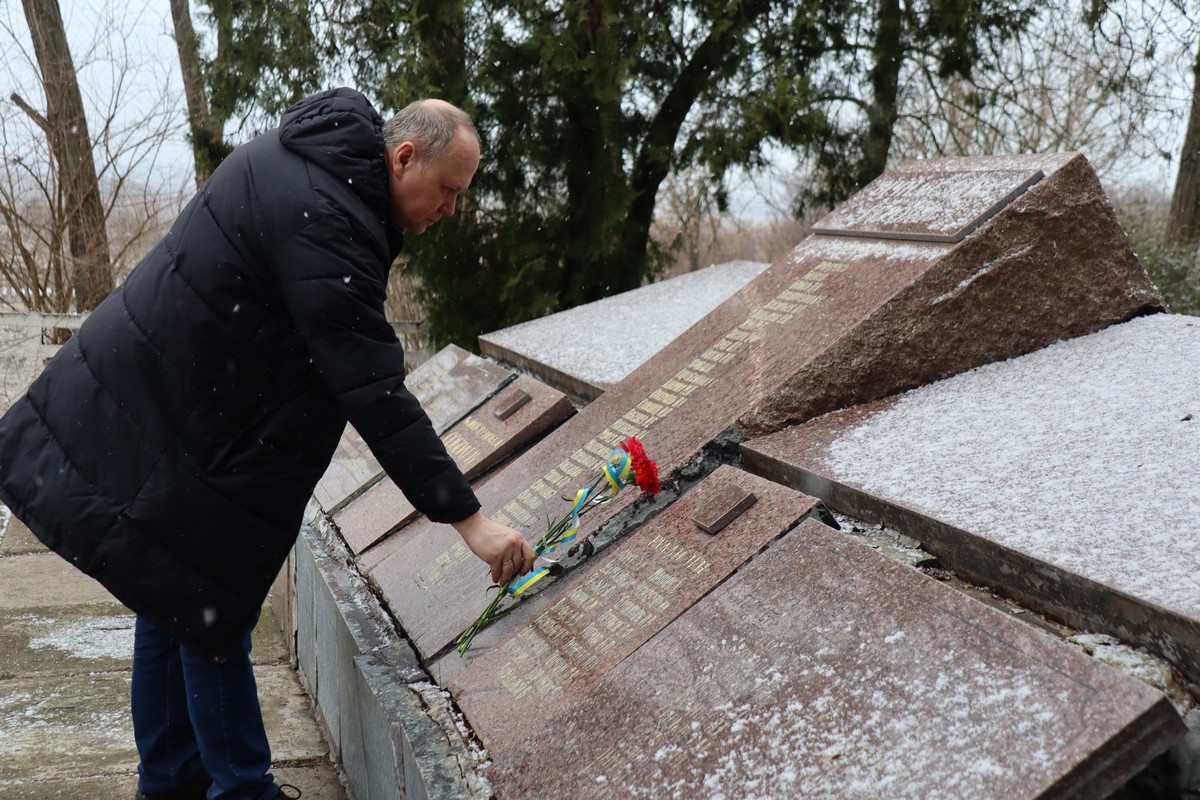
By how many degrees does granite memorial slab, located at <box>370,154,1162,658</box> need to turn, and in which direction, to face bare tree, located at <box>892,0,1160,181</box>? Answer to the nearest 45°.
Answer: approximately 135° to its right

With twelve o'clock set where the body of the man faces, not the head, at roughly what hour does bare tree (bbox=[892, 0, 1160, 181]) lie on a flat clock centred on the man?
The bare tree is roughly at 11 o'clock from the man.

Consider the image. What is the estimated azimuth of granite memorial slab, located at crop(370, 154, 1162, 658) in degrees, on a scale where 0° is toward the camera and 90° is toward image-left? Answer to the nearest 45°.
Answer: approximately 45°

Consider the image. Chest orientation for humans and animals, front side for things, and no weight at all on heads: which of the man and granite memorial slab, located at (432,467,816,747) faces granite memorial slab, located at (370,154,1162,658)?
the man

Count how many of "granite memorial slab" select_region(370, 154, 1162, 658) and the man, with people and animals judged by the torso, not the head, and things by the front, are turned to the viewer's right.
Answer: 1

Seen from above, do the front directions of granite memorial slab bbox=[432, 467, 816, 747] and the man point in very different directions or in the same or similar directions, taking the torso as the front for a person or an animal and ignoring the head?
very different directions

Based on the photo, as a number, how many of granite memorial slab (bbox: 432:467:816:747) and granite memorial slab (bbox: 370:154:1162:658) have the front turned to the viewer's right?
0

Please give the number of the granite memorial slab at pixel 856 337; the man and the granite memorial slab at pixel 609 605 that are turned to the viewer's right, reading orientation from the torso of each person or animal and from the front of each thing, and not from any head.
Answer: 1

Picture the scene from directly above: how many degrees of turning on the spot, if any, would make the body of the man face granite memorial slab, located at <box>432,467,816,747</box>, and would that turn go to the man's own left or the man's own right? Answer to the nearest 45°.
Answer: approximately 45° to the man's own right

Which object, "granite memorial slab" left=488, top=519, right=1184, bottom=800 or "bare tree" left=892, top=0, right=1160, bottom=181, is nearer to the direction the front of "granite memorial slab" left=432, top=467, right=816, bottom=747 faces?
the granite memorial slab

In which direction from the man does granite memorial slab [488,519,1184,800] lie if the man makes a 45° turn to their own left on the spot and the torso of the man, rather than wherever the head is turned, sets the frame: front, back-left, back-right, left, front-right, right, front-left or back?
right

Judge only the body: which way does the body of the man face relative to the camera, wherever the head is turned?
to the viewer's right

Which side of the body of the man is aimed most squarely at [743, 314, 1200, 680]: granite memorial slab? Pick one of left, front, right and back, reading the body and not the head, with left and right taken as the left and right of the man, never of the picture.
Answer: front

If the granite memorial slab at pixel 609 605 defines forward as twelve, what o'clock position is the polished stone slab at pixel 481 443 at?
The polished stone slab is roughly at 4 o'clock from the granite memorial slab.

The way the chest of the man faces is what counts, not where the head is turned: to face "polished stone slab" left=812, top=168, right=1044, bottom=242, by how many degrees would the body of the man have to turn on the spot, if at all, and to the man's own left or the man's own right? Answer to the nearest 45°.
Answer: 0° — they already face it

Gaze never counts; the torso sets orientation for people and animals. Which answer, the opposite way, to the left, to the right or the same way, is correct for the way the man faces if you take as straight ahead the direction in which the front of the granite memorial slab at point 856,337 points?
the opposite way

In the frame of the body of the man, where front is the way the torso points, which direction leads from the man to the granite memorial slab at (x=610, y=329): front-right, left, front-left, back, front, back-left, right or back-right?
front-left
